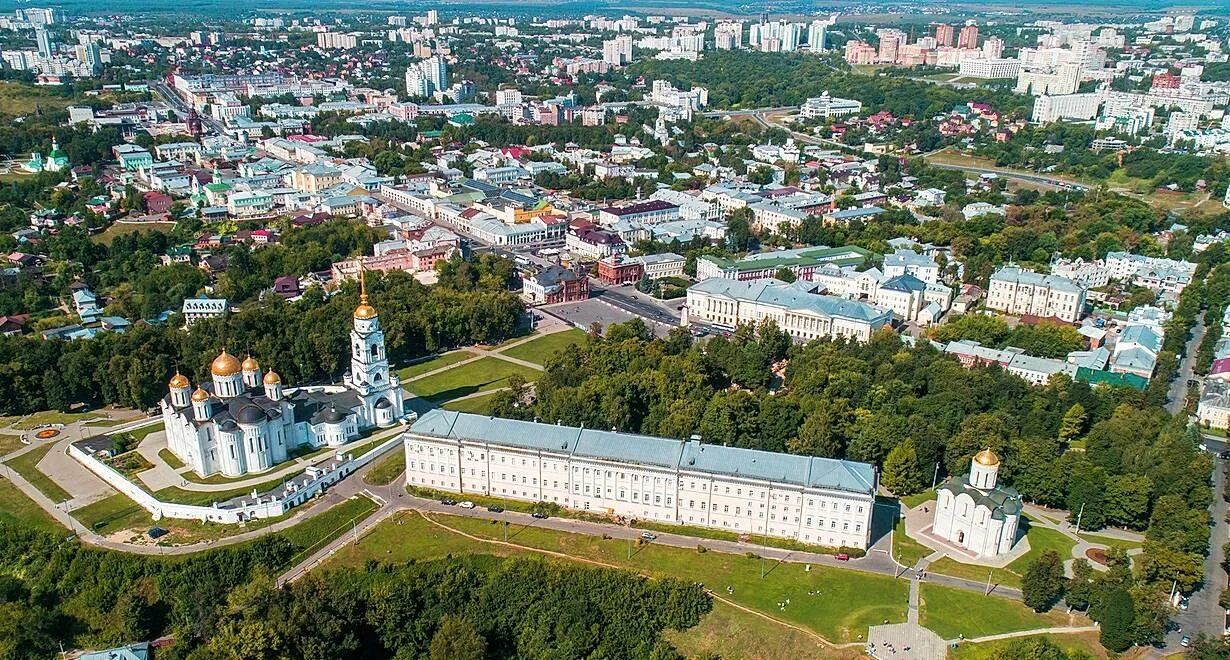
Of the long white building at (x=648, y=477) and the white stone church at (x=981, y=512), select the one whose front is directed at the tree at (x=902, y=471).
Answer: the white stone church

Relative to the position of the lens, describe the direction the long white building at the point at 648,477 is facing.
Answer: facing the viewer

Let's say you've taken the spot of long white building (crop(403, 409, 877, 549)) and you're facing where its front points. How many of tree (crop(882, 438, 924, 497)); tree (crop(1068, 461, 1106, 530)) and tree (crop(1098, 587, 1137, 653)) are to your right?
0

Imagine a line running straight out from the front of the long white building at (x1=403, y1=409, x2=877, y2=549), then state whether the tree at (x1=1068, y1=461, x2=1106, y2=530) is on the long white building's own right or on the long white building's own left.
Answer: on the long white building's own left

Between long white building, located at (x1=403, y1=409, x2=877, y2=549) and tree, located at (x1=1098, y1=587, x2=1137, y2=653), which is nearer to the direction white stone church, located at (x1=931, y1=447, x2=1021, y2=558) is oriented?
the long white building

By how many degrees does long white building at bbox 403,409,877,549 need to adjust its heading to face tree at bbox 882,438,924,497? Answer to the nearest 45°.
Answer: approximately 90° to its left

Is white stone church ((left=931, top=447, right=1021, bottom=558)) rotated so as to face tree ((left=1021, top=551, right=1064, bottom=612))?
no

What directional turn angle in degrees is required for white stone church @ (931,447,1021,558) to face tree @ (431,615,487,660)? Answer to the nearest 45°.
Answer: approximately 45° to its right

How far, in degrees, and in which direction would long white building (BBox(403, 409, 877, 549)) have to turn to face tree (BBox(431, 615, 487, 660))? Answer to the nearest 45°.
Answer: approximately 45° to its right

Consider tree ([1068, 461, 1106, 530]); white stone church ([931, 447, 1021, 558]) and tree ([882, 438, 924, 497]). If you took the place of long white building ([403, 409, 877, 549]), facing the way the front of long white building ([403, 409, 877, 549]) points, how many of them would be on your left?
3

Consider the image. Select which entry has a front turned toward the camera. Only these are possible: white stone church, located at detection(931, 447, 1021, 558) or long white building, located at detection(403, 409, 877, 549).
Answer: the long white building
